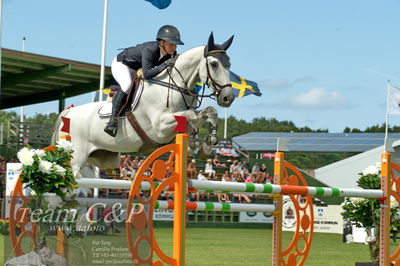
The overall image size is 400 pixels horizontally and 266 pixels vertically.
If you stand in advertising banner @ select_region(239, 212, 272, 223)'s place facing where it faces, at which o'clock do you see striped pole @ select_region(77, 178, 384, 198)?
The striped pole is roughly at 12 o'clock from the advertising banner.

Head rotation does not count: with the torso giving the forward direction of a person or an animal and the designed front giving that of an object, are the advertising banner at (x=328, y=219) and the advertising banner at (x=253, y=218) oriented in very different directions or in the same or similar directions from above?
same or similar directions

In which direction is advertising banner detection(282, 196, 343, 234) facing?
toward the camera

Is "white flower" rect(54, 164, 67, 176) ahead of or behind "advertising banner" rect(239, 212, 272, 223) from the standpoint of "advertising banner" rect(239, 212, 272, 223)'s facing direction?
ahead

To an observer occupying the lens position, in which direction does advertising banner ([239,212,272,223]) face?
facing the viewer

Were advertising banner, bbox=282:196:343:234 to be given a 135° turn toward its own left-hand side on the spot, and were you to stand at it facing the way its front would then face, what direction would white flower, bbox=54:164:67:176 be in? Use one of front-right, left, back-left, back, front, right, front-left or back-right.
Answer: back-right

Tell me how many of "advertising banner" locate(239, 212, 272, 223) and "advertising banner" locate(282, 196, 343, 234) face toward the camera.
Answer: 2

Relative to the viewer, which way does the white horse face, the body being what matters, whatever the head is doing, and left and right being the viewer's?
facing the viewer and to the right of the viewer

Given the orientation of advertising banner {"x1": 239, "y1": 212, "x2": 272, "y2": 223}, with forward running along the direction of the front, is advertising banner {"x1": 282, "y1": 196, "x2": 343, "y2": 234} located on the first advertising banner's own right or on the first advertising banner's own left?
on the first advertising banner's own left

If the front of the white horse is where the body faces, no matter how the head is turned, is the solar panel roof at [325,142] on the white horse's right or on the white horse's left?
on the white horse's left

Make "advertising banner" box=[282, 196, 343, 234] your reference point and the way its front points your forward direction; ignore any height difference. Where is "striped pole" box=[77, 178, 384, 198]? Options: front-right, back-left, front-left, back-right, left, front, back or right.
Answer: front
